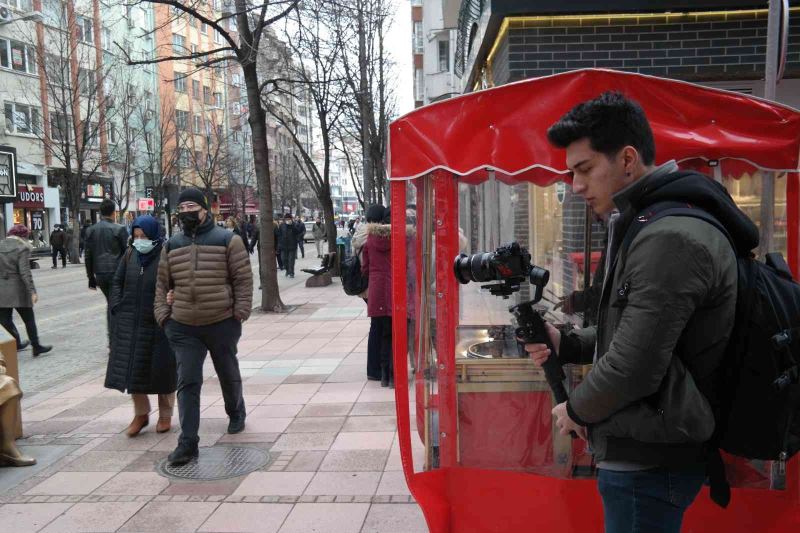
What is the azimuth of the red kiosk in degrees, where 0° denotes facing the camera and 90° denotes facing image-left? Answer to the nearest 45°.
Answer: approximately 0°

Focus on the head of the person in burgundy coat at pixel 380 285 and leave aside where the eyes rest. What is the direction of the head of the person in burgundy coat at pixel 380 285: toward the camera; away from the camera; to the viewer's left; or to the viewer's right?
away from the camera

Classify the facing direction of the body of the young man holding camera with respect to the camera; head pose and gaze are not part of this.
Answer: to the viewer's left

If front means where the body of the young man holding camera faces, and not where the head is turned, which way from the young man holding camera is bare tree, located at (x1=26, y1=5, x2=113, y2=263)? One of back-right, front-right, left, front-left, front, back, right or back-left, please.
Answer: front-right

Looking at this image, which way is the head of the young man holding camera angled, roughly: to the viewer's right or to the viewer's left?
to the viewer's left

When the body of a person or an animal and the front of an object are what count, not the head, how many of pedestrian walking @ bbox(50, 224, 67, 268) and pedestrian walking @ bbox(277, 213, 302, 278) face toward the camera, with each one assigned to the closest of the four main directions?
2

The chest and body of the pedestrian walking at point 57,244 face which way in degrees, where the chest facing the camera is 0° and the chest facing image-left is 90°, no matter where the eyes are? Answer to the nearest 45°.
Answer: approximately 0°

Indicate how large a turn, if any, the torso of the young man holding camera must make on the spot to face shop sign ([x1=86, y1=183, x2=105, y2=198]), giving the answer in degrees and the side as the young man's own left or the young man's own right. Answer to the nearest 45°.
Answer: approximately 45° to the young man's own right
